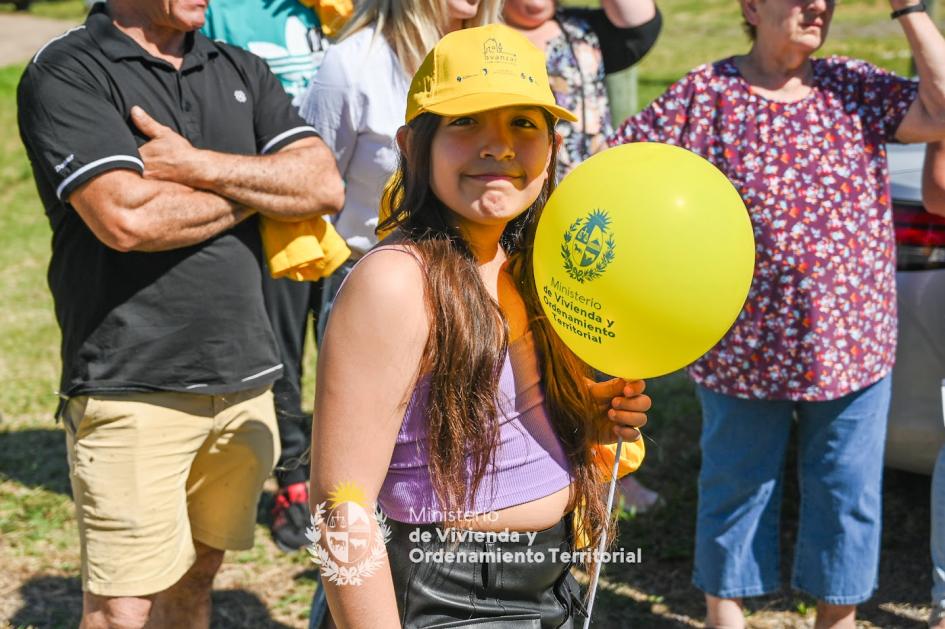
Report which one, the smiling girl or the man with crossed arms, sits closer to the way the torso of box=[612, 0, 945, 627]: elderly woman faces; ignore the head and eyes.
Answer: the smiling girl

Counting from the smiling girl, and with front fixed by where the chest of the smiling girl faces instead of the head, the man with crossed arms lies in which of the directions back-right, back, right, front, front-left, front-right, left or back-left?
back

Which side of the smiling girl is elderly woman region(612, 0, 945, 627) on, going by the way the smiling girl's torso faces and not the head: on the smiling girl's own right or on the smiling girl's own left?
on the smiling girl's own left

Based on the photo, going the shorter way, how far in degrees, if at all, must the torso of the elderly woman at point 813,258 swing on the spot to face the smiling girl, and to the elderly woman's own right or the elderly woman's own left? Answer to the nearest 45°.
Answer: approximately 45° to the elderly woman's own right

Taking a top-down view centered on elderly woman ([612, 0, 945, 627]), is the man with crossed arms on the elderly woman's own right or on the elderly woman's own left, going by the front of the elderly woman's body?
on the elderly woman's own right

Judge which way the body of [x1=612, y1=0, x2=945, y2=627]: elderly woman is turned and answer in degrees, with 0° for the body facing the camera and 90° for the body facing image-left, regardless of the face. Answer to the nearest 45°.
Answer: approximately 0°
